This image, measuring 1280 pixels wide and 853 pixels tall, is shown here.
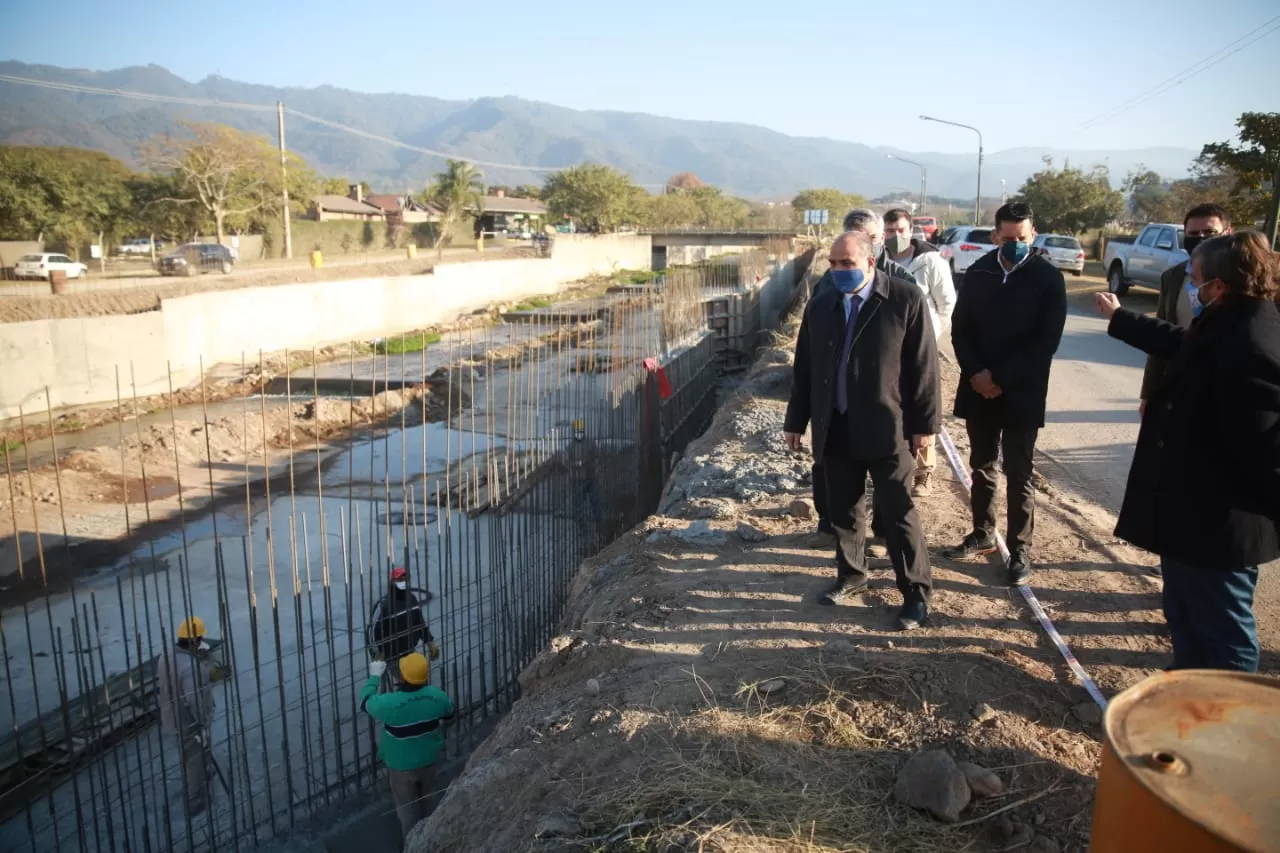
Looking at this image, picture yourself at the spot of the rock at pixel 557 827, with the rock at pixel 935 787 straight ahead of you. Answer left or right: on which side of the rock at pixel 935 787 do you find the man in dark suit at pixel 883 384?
left

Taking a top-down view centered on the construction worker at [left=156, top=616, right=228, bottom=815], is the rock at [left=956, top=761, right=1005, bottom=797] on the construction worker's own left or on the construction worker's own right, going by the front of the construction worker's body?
on the construction worker's own right

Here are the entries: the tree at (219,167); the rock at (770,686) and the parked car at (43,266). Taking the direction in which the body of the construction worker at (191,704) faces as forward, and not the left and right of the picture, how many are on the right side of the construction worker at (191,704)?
1

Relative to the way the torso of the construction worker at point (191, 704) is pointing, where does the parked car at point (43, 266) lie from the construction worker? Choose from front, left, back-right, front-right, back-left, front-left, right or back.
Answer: front-left

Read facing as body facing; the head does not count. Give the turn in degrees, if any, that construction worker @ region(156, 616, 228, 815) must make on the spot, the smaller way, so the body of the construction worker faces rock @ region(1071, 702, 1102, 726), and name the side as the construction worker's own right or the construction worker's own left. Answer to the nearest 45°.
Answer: approximately 90° to the construction worker's own right

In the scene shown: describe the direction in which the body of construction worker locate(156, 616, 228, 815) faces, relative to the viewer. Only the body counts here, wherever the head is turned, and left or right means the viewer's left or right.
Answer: facing away from the viewer and to the right of the viewer

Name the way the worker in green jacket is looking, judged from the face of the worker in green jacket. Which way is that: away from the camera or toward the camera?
away from the camera

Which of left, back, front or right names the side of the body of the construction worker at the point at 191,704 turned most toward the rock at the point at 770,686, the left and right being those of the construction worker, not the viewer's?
right

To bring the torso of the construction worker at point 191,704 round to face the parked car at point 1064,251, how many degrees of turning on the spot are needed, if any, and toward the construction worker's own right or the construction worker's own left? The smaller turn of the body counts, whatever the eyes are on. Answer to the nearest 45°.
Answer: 0° — they already face it
